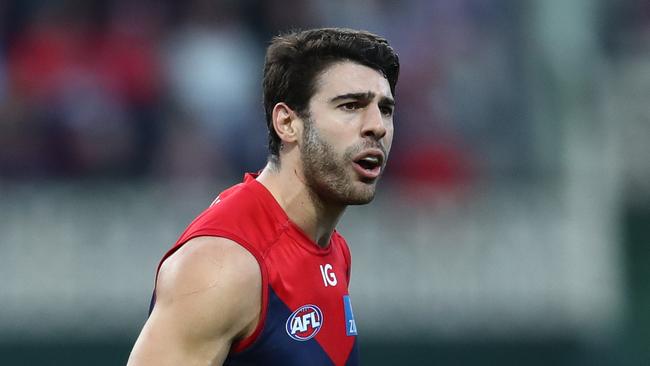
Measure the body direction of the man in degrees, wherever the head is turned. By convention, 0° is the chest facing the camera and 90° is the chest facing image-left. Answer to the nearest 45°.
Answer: approximately 315°

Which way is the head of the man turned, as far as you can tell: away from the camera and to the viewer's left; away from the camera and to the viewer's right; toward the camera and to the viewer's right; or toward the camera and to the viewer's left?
toward the camera and to the viewer's right
